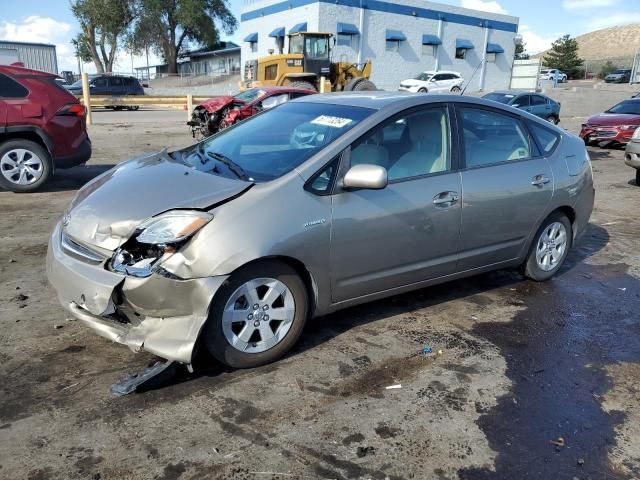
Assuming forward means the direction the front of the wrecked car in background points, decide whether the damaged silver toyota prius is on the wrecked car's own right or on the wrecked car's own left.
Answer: on the wrecked car's own left

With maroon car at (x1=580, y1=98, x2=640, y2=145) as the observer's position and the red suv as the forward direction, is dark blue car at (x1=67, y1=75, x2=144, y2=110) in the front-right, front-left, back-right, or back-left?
front-right

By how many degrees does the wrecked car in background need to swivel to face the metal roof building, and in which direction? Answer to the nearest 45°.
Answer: approximately 90° to its right

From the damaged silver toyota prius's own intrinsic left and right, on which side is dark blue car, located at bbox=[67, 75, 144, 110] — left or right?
on its right

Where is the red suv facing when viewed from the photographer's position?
facing to the left of the viewer

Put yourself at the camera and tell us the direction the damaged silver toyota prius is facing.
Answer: facing the viewer and to the left of the viewer

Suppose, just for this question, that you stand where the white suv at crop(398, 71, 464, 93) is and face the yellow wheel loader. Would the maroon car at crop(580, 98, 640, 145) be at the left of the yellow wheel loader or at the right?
left

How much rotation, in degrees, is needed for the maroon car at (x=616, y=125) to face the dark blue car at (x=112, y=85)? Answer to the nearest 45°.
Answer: approximately 45° to its right

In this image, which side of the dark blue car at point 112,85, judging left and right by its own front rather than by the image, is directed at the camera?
left

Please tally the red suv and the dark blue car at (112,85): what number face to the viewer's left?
2

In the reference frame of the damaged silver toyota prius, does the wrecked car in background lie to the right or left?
on its right

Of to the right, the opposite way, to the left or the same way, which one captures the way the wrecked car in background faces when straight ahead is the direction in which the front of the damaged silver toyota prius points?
the same way

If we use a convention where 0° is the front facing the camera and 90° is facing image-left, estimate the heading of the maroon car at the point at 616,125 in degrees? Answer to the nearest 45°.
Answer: approximately 45°
